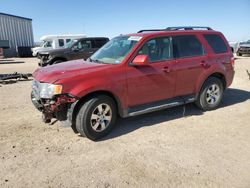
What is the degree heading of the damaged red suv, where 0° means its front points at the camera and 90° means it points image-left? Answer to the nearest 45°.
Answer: approximately 45°

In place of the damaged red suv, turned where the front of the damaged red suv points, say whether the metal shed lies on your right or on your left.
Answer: on your right
